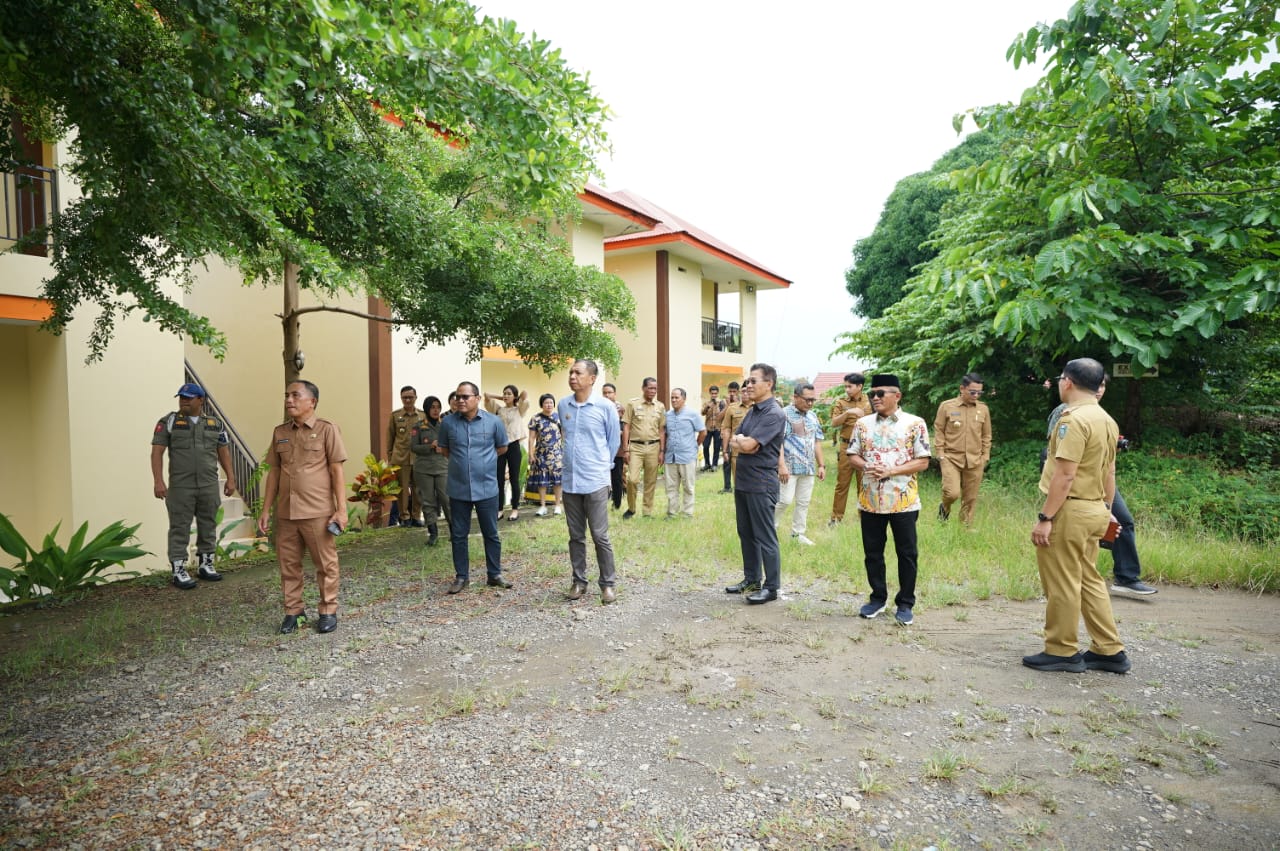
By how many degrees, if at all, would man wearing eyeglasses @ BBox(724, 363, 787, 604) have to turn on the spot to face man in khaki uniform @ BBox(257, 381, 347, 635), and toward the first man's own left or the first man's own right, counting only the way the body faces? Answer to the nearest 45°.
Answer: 0° — they already face them

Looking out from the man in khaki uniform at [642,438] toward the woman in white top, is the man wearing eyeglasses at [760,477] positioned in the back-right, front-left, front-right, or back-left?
back-left

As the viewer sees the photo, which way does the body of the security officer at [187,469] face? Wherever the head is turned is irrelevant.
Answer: toward the camera

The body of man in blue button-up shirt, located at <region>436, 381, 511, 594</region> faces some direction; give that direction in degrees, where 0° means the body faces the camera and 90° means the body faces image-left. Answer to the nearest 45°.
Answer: approximately 0°

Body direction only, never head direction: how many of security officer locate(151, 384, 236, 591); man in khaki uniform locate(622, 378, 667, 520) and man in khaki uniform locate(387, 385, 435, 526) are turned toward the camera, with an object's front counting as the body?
3

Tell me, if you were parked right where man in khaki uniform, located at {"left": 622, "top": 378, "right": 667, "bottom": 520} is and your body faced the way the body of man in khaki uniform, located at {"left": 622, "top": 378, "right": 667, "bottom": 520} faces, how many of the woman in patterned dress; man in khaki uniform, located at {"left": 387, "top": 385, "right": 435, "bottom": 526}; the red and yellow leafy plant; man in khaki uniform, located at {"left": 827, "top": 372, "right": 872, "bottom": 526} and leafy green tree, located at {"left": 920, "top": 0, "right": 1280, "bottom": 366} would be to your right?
3

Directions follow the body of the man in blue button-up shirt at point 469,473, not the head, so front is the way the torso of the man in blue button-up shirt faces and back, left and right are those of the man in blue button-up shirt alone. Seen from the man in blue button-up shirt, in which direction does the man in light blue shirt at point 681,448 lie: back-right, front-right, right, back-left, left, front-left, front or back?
back-left

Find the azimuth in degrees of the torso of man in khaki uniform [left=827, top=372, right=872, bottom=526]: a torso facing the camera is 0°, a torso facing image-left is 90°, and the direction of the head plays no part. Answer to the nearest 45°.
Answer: approximately 45°

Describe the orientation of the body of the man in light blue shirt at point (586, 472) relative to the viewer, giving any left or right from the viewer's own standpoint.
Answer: facing the viewer and to the left of the viewer

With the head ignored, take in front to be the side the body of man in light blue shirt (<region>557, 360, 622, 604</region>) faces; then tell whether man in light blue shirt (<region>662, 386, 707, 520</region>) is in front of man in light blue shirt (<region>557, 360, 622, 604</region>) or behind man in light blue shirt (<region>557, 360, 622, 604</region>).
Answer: behind

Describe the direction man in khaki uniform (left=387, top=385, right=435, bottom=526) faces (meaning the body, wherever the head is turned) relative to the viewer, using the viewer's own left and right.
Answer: facing the viewer

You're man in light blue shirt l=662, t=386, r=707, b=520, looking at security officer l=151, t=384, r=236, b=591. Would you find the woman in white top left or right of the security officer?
right
